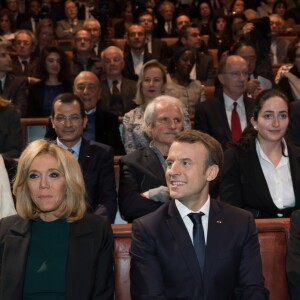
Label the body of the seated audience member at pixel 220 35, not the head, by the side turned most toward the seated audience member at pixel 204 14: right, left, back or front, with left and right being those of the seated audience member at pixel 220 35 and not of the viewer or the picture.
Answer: back

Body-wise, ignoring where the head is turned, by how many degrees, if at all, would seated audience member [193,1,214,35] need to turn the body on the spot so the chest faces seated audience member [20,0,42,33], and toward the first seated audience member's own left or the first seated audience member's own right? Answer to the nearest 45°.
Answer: approximately 90° to the first seated audience member's own right

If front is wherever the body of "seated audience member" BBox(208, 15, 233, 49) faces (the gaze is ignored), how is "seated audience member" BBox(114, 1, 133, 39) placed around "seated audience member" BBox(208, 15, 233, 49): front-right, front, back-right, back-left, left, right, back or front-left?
right

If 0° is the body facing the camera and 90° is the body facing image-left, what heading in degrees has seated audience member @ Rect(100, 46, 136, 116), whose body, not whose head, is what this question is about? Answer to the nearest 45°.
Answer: approximately 0°

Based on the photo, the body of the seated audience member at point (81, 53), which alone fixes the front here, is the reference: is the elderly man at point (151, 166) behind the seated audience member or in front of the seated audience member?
in front

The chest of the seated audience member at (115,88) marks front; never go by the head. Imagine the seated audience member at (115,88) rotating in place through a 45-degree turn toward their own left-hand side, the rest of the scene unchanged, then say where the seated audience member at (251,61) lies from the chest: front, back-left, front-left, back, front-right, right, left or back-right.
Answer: front-left

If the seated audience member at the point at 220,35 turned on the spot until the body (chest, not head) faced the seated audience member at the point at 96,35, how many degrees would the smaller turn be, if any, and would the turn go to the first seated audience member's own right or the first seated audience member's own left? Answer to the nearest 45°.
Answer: approximately 45° to the first seated audience member's own right

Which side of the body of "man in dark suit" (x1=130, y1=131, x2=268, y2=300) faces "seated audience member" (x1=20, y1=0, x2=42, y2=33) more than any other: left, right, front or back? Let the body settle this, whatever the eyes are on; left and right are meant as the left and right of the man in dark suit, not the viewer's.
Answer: back

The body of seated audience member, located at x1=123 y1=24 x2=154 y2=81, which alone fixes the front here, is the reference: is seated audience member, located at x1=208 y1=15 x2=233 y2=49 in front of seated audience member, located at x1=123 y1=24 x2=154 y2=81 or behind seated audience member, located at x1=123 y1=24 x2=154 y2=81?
behind

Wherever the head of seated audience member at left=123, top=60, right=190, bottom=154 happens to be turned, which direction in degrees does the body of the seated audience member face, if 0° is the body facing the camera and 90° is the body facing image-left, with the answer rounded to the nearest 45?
approximately 0°

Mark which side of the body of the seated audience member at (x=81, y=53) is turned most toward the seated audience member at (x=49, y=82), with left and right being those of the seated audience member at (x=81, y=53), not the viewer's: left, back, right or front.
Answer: front

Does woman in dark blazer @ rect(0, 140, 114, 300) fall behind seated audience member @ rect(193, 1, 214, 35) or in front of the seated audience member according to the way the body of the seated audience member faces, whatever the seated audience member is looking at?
in front

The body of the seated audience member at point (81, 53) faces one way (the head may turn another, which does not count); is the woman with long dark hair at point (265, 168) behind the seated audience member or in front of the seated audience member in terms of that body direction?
in front
